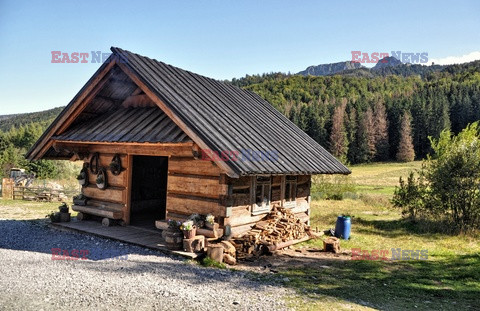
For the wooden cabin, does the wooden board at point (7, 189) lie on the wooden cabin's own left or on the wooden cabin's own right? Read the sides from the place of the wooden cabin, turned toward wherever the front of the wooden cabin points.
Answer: on the wooden cabin's own right

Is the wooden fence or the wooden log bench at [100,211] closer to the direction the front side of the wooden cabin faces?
the wooden log bench

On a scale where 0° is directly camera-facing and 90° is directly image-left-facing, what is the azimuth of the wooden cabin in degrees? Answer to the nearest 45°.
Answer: approximately 45°
